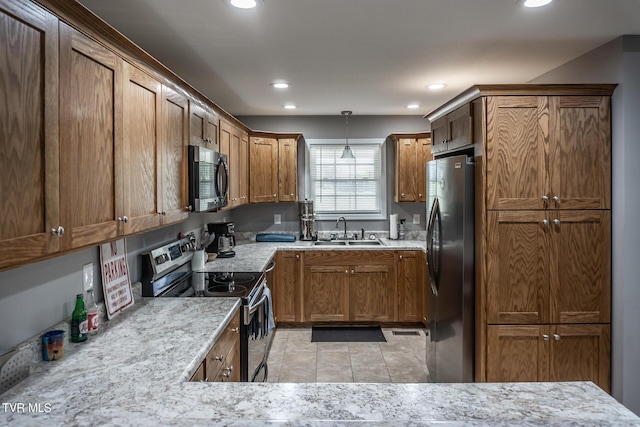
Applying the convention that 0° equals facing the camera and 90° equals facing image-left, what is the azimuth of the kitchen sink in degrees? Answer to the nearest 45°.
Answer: approximately 0°

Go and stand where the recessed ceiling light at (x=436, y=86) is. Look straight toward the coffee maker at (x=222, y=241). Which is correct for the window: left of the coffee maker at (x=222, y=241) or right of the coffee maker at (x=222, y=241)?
right

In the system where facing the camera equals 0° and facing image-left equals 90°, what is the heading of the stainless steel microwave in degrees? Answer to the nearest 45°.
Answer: approximately 315°

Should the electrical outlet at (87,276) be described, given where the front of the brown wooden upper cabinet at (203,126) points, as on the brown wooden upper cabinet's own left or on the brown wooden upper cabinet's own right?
on the brown wooden upper cabinet's own right

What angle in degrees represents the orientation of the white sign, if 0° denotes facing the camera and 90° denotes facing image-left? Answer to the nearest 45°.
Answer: approximately 315°

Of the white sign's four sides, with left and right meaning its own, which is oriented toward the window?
left

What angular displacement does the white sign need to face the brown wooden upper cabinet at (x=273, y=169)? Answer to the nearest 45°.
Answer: approximately 90° to its left

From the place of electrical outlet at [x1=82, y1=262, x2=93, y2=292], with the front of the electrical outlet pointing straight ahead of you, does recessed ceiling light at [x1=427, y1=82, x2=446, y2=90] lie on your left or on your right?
on your left

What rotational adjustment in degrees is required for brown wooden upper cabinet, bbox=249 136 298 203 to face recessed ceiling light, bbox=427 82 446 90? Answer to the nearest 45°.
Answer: approximately 45° to its left

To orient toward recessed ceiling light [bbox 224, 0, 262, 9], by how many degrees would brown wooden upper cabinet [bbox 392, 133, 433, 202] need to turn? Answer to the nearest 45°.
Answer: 0° — it already faces it

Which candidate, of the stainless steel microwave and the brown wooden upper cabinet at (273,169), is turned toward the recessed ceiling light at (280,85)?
the brown wooden upper cabinet

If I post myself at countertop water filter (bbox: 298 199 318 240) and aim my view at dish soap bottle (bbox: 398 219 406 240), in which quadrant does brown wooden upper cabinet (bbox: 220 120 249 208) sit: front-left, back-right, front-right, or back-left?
back-right
